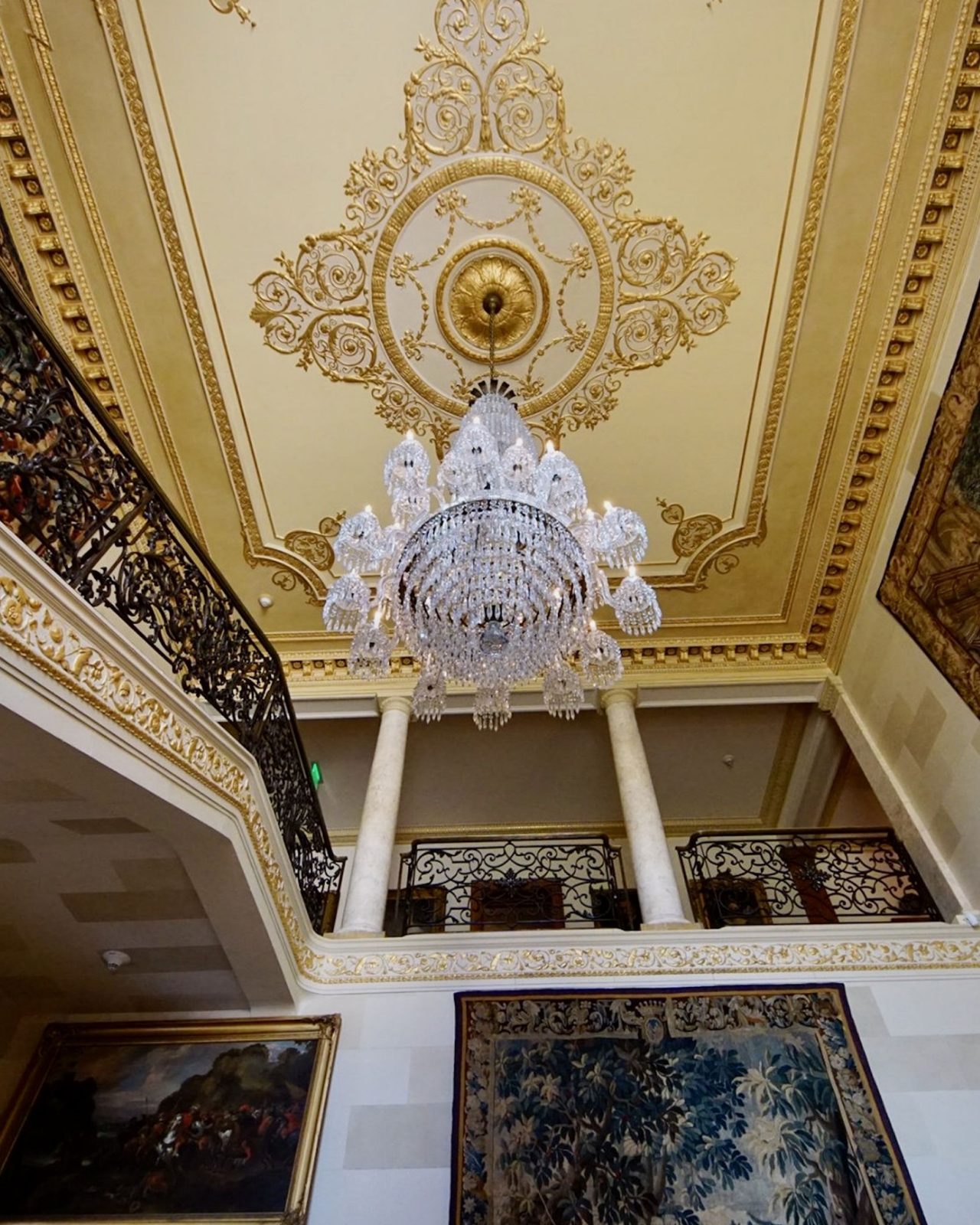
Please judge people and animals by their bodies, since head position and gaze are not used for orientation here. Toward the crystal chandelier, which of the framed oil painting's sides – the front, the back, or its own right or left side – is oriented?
front

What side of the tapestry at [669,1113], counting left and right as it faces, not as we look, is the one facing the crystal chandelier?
front

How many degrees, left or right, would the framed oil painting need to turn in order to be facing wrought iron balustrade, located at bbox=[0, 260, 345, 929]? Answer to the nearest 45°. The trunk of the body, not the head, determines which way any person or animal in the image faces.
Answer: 0° — it already faces it

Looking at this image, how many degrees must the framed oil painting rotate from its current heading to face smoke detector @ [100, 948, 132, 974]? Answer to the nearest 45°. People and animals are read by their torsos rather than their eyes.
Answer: approximately 45° to its right

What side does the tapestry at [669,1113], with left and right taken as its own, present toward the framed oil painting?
right

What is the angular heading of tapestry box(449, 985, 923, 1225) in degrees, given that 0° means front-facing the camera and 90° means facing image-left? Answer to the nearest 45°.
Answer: approximately 0°

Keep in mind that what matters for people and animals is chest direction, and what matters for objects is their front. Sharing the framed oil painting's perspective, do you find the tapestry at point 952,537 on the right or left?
on its left

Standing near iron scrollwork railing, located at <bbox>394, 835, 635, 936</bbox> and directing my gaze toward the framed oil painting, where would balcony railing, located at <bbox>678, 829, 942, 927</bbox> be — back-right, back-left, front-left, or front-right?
back-left

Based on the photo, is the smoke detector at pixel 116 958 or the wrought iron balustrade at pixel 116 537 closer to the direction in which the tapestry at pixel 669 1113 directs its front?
the wrought iron balustrade
